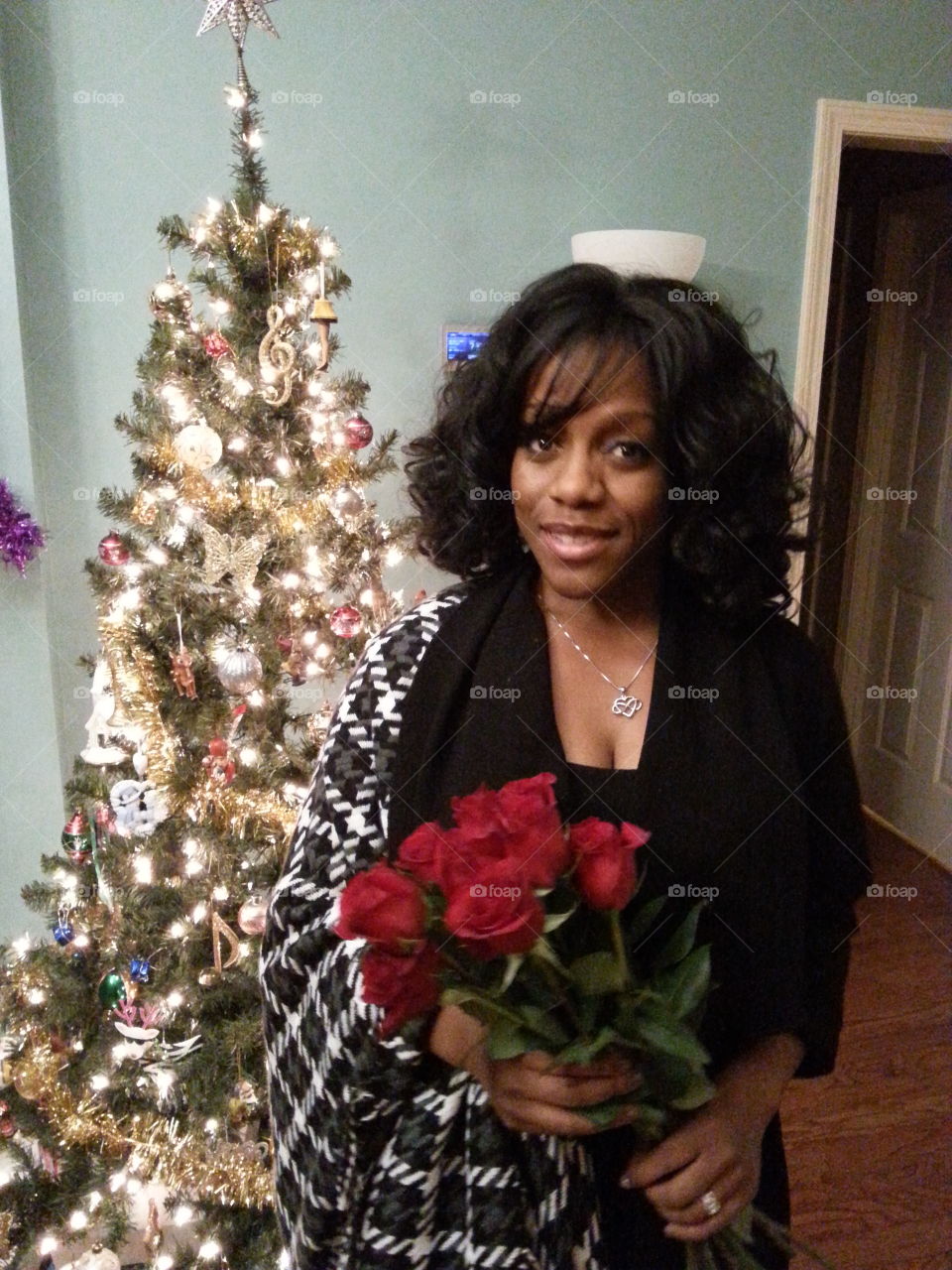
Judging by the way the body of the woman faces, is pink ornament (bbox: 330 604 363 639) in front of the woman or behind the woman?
behind

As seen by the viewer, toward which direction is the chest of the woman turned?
toward the camera

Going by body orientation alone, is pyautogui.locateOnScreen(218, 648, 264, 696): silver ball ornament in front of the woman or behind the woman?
behind

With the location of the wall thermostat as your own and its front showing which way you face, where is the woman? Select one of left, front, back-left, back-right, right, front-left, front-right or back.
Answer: front

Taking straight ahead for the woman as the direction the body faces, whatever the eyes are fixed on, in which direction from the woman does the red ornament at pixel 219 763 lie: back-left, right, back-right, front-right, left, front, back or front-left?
back-right

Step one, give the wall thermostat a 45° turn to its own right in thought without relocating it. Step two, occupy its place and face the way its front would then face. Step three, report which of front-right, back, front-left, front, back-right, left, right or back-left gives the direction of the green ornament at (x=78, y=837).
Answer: front

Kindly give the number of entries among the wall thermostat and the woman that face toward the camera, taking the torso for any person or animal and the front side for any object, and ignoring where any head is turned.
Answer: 2

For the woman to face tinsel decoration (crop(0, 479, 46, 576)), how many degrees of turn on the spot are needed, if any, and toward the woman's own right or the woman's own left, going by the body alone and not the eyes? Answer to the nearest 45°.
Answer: approximately 135° to the woman's own right

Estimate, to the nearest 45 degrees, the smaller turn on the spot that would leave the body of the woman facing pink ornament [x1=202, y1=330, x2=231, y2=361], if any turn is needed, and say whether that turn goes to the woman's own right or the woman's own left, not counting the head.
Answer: approximately 135° to the woman's own right

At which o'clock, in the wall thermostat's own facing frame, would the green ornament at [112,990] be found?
The green ornament is roughly at 1 o'clock from the wall thermostat.

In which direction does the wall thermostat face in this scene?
toward the camera
